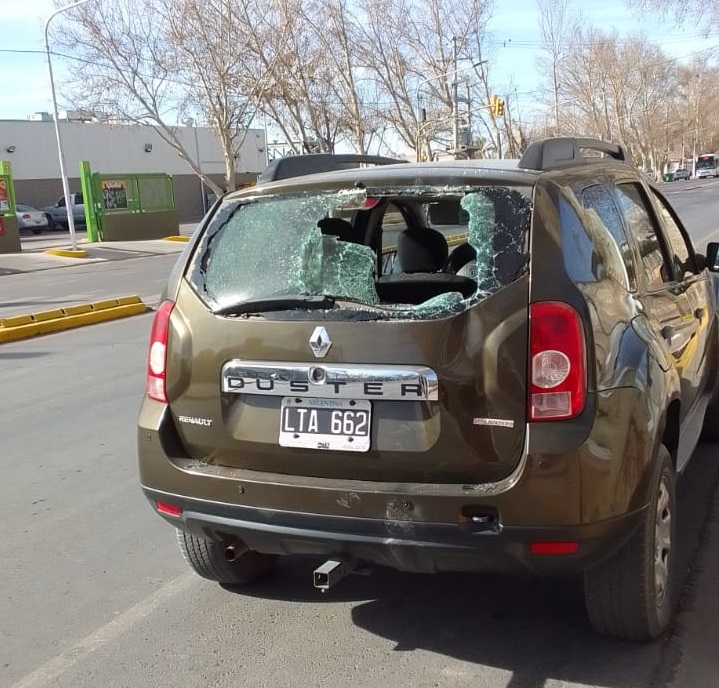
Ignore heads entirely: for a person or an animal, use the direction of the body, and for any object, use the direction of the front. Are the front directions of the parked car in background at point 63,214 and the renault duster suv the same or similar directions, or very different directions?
very different directions

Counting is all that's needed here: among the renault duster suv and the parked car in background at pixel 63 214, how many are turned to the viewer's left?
1

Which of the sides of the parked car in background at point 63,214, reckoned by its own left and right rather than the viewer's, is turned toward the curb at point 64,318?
left

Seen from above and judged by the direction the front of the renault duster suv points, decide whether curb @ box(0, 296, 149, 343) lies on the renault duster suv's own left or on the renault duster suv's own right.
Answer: on the renault duster suv's own left

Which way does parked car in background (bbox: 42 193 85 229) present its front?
to the viewer's left

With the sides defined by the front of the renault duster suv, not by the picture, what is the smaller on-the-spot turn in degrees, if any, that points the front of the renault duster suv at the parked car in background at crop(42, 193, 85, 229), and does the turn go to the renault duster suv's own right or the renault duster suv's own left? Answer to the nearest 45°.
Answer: approximately 90° to the renault duster suv's own left

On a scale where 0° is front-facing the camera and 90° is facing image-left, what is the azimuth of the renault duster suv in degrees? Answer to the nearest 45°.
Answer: approximately 225°

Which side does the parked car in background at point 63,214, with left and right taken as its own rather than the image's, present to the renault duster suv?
left

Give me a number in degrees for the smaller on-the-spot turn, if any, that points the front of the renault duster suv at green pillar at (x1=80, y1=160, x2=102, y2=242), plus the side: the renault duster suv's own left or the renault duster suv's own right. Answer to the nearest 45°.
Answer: approximately 90° to the renault duster suv's own left
